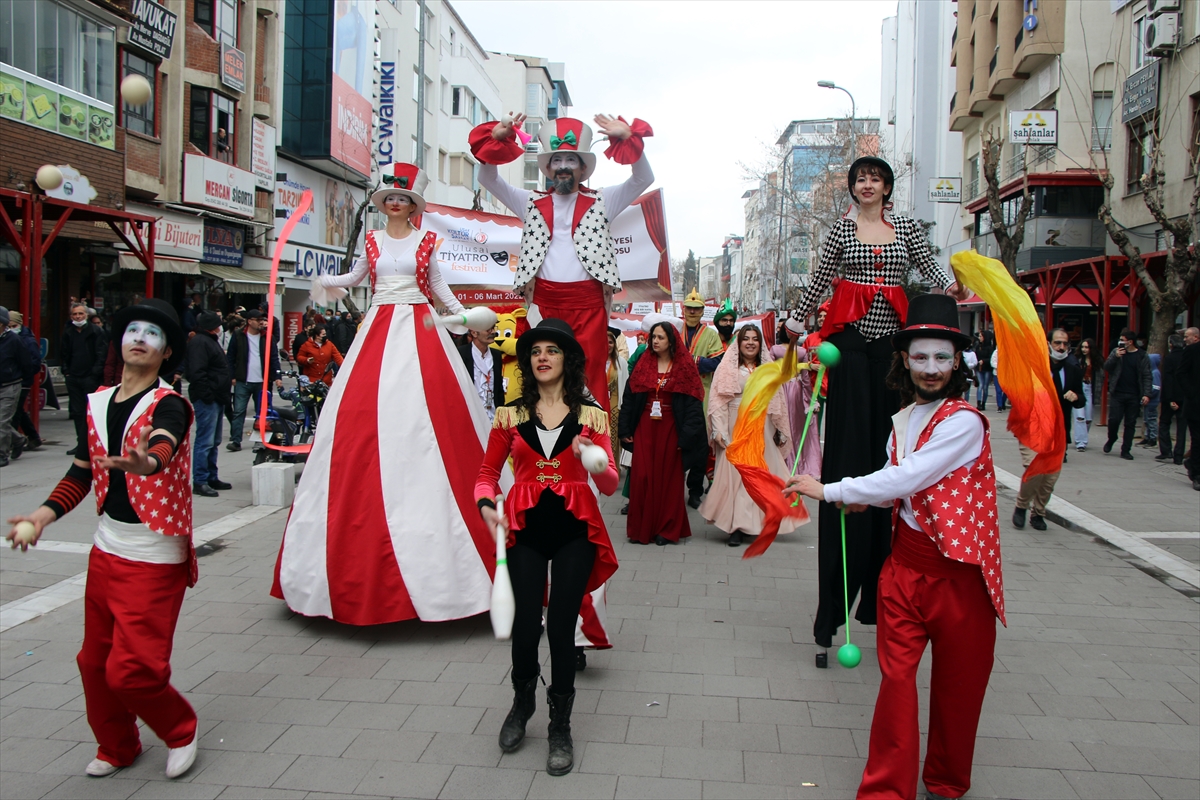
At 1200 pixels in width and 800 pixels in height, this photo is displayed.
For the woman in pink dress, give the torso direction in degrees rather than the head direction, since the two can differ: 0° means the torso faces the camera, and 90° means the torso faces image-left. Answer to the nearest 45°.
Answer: approximately 0°

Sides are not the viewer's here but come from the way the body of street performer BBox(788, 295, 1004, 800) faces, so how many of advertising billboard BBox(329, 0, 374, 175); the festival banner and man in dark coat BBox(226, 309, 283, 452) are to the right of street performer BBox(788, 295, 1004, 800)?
3

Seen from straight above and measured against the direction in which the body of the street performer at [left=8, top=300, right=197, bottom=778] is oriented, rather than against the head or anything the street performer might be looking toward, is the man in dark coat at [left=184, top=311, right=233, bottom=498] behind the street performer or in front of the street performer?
behind

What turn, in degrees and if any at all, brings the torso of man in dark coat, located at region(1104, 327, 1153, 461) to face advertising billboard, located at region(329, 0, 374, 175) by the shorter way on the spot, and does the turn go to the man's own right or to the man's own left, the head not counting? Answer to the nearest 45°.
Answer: approximately 45° to the man's own right

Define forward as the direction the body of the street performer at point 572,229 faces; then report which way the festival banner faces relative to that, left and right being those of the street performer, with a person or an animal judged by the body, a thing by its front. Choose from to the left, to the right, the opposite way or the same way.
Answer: the same way

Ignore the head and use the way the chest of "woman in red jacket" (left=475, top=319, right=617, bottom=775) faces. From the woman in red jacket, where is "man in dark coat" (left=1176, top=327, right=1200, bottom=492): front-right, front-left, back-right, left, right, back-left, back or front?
back-left

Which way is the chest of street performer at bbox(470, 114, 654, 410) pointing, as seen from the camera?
toward the camera

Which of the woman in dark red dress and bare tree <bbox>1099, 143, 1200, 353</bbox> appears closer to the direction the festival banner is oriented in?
the woman in dark red dress

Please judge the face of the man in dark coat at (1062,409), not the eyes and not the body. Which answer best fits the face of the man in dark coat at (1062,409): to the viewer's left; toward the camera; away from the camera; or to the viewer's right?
toward the camera

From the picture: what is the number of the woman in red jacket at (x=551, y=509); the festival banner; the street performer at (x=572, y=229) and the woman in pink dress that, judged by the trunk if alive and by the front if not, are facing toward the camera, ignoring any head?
4

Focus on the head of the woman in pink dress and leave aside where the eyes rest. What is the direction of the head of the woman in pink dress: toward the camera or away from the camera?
toward the camera

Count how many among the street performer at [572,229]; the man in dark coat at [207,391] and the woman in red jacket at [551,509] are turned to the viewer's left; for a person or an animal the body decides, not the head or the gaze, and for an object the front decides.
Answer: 0

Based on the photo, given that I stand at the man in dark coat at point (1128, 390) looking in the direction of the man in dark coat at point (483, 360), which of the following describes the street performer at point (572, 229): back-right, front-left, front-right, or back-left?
front-left

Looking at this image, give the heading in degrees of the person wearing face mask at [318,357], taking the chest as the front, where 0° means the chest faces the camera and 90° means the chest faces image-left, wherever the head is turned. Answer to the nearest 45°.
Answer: approximately 315°
